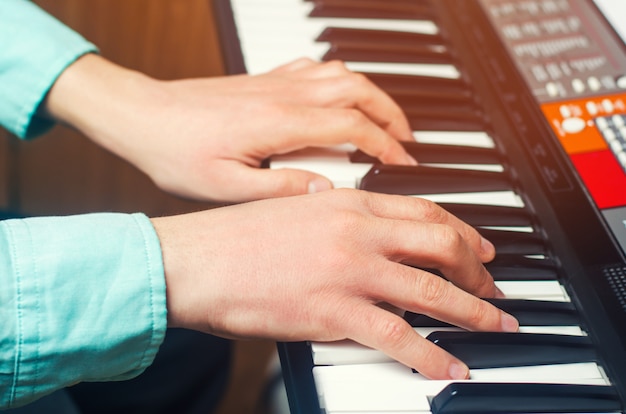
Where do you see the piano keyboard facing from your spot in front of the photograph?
facing to the left of the viewer
